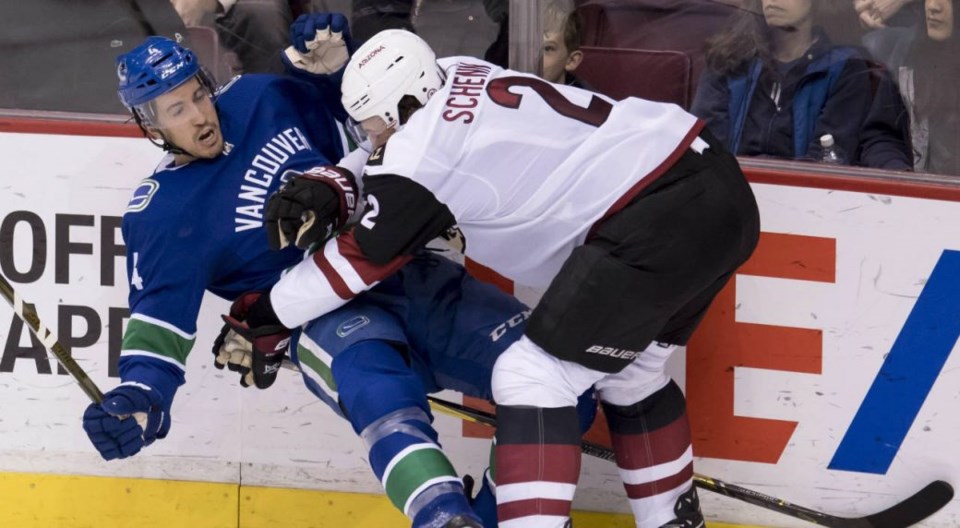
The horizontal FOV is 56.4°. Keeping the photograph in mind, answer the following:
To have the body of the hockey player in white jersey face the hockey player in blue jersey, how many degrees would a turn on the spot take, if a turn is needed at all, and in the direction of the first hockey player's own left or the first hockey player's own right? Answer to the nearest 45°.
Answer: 0° — they already face them

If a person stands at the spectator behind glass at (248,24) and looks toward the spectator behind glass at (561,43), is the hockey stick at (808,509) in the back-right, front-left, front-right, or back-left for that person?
front-right

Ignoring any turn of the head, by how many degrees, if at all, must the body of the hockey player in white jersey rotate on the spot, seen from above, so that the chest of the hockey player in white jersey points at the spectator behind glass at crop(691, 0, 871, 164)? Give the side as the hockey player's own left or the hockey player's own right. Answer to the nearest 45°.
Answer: approximately 135° to the hockey player's own right

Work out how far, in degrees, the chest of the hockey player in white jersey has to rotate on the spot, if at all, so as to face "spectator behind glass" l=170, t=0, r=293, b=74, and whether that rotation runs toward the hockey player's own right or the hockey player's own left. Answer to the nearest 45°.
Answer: approximately 45° to the hockey player's own right

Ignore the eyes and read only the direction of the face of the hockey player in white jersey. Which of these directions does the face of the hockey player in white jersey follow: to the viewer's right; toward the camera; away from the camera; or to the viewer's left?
to the viewer's left

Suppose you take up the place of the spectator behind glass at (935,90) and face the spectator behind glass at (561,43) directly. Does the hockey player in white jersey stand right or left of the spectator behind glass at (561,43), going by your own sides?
left

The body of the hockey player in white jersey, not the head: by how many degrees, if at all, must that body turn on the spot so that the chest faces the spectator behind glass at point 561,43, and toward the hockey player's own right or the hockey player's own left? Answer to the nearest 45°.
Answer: approximately 90° to the hockey player's own right

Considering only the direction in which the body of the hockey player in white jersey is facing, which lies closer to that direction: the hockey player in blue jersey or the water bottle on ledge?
the hockey player in blue jersey

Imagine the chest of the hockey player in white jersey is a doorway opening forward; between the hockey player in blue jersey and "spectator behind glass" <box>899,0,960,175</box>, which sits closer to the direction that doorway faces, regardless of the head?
the hockey player in blue jersey

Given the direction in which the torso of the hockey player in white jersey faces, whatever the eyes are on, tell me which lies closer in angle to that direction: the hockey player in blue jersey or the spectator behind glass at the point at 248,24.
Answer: the hockey player in blue jersey

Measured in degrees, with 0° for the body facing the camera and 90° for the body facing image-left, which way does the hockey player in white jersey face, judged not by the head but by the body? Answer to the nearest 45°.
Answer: approximately 90°

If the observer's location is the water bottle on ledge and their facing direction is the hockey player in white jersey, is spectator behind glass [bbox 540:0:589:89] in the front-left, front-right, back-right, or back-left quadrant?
front-right
